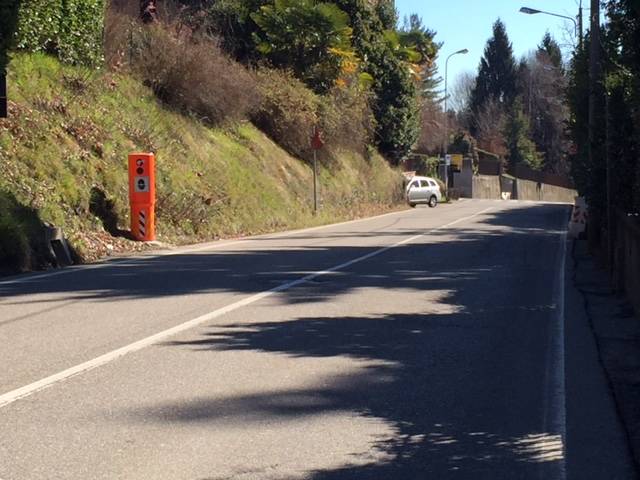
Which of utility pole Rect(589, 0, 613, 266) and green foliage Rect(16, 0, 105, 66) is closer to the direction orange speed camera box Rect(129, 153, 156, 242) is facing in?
the utility pole

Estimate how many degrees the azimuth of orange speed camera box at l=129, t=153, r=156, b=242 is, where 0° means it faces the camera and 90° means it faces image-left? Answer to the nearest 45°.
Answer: approximately 0°

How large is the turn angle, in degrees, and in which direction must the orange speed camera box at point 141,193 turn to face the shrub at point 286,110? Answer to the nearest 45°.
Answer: approximately 180°

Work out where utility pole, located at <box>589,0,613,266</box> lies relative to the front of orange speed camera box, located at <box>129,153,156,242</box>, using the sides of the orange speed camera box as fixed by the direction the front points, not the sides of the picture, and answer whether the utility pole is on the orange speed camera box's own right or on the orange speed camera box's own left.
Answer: on the orange speed camera box's own left

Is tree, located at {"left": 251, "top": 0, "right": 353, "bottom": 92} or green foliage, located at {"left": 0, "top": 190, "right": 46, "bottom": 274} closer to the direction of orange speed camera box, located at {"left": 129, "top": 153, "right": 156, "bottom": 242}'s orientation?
the green foliage

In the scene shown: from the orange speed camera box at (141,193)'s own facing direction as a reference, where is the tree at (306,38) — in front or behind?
behind

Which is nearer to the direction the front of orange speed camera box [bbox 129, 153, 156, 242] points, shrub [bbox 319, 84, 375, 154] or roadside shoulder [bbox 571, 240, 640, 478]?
the roadside shoulder

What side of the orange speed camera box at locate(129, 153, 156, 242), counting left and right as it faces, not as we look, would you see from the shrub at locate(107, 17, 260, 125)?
back
